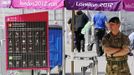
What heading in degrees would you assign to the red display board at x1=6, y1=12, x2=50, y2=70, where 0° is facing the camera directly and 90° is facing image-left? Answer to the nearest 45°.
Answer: approximately 0°

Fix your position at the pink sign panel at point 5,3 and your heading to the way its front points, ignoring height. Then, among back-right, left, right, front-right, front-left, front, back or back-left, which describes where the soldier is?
front-left

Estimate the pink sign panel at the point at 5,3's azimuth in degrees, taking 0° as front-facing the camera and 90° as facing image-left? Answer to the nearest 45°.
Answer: approximately 0°

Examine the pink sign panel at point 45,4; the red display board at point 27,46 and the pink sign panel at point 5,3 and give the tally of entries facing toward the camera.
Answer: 3

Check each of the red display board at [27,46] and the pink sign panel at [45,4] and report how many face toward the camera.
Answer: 2

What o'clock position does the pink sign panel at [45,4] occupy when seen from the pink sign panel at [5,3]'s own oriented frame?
the pink sign panel at [45,4] is roughly at 10 o'clock from the pink sign panel at [5,3].

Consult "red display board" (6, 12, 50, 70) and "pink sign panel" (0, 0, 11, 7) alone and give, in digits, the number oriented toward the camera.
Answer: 2

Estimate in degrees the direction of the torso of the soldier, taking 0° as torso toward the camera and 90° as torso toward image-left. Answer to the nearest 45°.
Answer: approximately 45°
